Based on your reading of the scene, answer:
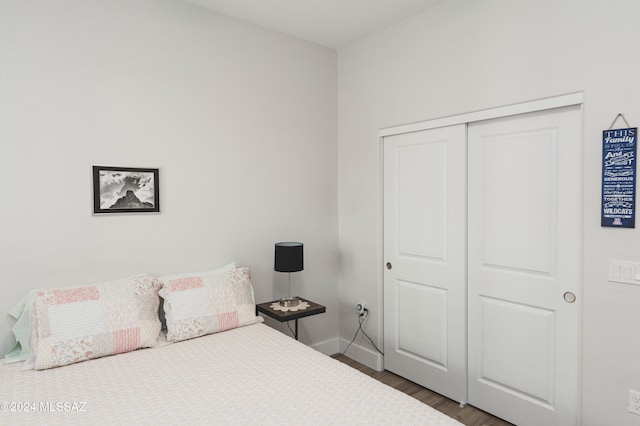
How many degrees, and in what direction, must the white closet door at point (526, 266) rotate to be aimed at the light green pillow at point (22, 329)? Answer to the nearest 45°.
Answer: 0° — it already faces it

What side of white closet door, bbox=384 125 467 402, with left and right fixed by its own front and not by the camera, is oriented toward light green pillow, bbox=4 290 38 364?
front

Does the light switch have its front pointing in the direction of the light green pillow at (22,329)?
no

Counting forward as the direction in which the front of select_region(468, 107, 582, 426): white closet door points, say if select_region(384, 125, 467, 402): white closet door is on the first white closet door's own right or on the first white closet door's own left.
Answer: on the first white closet door's own right

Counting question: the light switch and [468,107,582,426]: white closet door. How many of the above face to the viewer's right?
0

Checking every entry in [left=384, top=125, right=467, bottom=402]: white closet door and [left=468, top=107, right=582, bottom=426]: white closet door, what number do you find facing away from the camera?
0

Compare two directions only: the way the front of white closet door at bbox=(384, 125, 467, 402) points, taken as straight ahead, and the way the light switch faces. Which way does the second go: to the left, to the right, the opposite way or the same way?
the same way

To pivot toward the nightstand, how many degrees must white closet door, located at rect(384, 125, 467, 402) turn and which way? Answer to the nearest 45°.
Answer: approximately 45° to its right

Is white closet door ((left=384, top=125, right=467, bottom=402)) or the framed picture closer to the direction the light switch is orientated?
the framed picture

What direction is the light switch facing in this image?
toward the camera

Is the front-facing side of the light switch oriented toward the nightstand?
no

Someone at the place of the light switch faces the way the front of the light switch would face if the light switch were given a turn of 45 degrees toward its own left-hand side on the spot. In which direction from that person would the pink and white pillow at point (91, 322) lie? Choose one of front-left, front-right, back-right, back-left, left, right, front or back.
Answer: right

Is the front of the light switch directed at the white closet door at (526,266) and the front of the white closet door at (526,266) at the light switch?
no

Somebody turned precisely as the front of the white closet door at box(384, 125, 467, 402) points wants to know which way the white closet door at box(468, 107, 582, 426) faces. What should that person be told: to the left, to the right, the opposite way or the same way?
the same way

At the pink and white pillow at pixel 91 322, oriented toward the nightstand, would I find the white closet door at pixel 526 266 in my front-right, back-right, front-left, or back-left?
front-right

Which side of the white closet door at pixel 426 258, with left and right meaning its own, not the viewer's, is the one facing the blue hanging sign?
left

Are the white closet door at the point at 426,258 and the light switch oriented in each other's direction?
no

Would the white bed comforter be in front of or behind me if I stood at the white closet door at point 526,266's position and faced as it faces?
in front

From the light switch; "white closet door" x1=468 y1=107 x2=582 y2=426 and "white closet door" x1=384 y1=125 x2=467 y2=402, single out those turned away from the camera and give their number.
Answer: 0
